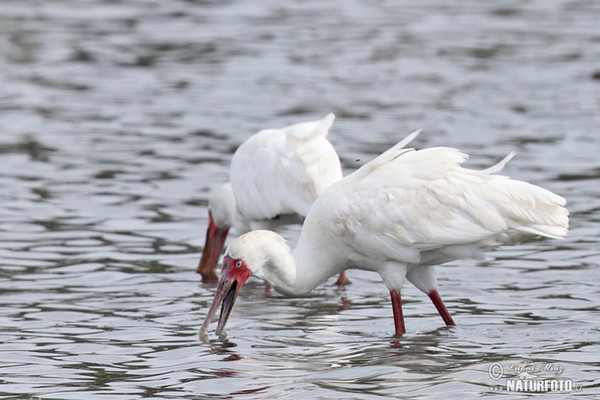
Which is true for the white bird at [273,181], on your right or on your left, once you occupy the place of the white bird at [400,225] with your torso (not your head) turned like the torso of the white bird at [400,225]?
on your right

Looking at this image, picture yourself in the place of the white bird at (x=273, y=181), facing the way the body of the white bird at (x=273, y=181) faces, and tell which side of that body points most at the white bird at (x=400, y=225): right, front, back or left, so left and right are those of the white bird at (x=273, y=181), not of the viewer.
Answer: left

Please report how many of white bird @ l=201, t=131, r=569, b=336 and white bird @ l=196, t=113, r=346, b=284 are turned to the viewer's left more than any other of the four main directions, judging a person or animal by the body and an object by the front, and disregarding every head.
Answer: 2

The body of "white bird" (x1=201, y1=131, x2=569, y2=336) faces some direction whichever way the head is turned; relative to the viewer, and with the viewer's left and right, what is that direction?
facing to the left of the viewer

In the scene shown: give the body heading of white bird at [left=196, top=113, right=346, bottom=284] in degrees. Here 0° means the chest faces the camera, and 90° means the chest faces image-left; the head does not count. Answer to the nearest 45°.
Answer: approximately 90°
